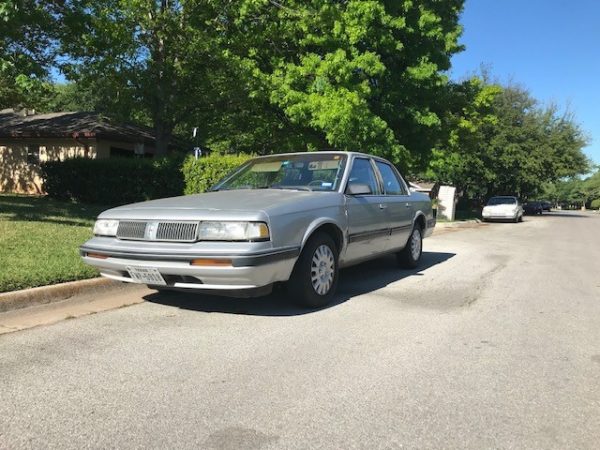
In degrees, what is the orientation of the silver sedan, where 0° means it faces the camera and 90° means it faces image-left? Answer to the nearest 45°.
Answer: approximately 45°

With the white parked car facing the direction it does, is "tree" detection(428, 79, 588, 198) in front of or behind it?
behind

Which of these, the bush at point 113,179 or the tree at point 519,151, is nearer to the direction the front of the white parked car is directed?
the bush

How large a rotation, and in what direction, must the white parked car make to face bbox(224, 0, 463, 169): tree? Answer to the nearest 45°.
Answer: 0° — it already faces it

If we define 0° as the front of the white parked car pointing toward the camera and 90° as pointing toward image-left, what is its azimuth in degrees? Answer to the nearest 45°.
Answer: approximately 0°

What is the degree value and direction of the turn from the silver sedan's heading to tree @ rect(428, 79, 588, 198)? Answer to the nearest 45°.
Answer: approximately 180°

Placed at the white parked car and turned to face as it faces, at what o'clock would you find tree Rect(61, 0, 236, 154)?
The tree is roughly at 1 o'clock from the white parked car.
